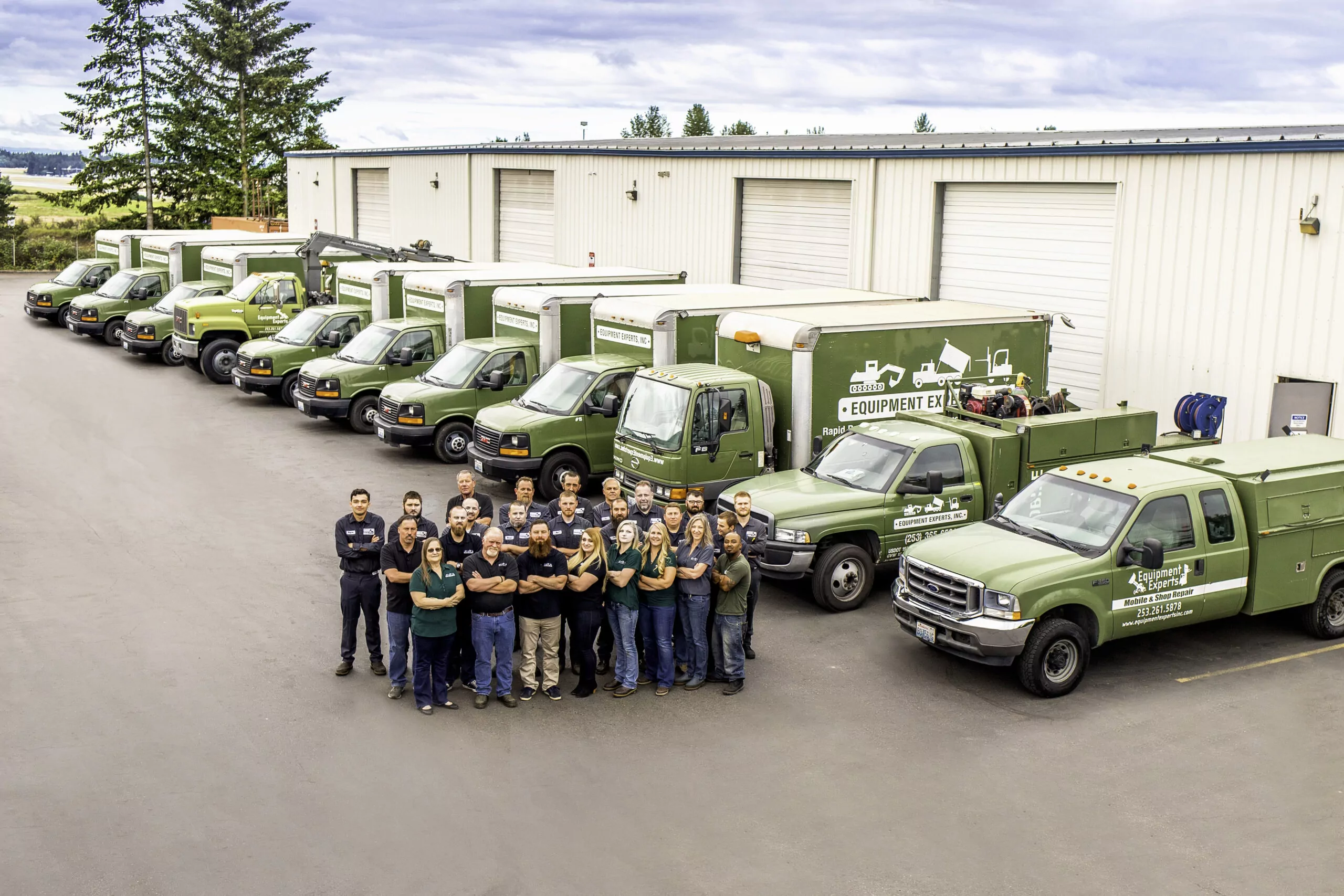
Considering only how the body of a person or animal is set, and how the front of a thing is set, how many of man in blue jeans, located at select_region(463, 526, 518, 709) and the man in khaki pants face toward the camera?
2

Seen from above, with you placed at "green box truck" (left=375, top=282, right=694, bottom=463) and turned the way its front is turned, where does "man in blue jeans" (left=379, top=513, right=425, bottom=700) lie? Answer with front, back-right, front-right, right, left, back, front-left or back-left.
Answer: front-left

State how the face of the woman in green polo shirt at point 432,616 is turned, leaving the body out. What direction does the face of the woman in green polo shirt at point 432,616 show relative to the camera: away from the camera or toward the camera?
toward the camera

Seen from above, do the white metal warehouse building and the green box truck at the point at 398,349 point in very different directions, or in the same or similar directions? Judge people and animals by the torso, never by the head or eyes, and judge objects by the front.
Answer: same or similar directions

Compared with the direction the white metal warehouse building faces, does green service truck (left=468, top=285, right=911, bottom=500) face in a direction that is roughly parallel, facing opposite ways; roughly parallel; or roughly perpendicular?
roughly parallel

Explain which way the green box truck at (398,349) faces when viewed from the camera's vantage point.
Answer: facing the viewer and to the left of the viewer

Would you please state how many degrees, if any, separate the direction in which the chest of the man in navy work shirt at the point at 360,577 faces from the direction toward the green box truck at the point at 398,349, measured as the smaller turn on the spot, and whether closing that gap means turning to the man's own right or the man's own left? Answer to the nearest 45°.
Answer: approximately 180°

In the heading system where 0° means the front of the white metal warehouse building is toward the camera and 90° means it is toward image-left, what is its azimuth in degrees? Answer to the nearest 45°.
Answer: approximately 45°

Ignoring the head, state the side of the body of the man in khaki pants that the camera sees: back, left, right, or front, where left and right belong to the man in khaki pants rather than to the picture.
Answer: front

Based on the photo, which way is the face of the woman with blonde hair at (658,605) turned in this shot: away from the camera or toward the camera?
toward the camera

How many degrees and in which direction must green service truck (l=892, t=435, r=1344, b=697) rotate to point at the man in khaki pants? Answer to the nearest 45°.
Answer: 0° — it already faces them

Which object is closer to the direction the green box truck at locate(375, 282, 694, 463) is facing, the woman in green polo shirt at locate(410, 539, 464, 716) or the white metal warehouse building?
the woman in green polo shirt

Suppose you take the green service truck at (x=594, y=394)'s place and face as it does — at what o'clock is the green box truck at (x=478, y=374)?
The green box truck is roughly at 3 o'clock from the green service truck.

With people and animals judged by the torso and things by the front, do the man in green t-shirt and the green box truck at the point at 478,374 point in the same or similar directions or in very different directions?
same or similar directions

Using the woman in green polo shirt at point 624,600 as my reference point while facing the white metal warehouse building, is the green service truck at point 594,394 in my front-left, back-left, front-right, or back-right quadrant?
front-left
